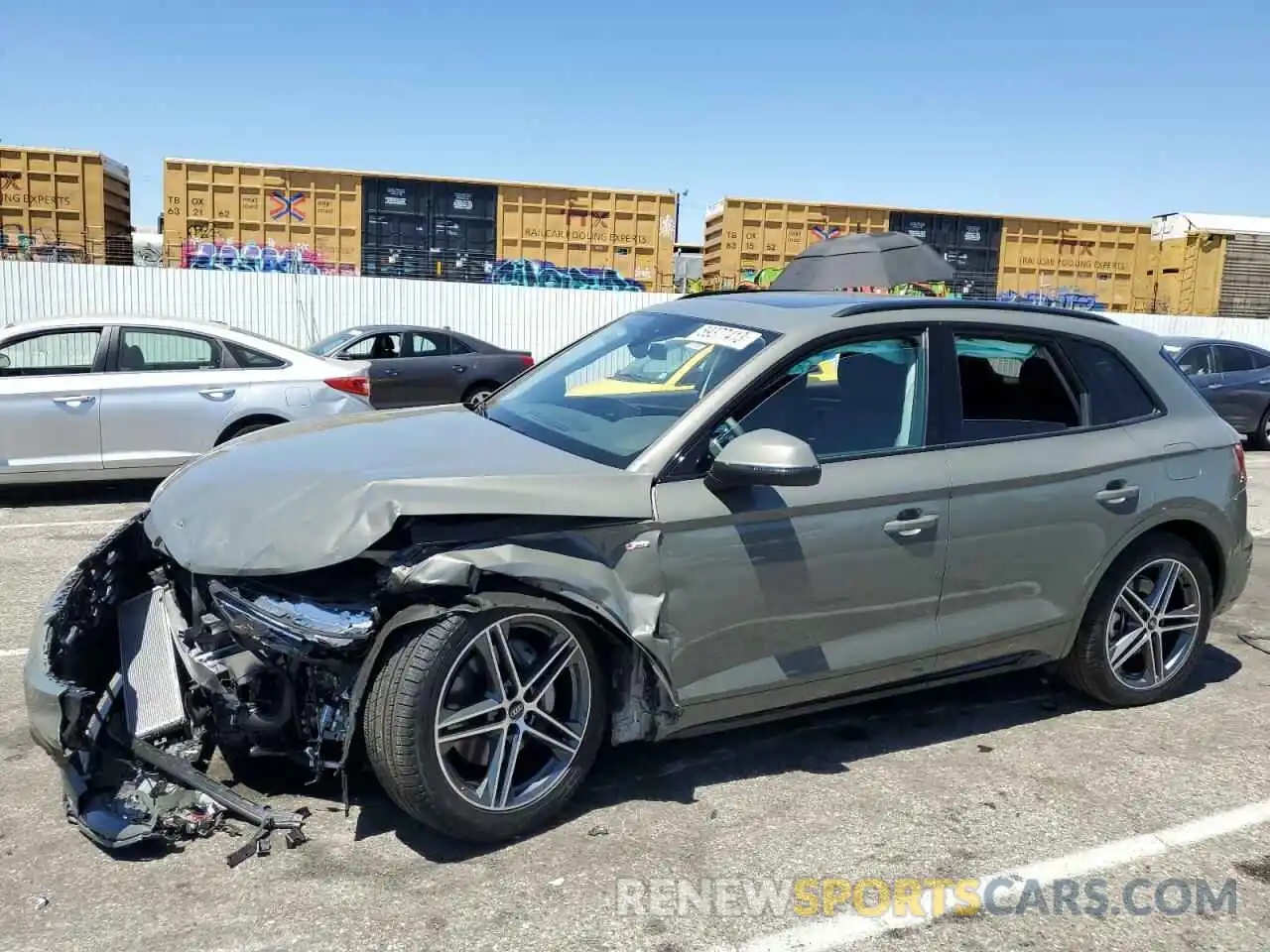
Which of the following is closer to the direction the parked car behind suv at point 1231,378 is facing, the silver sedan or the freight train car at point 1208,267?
the silver sedan

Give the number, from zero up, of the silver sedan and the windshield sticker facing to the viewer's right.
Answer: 0

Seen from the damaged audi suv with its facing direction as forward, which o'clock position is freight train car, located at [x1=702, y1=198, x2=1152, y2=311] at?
The freight train car is roughly at 5 o'clock from the damaged audi suv.

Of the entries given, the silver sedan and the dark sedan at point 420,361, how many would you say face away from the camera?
0

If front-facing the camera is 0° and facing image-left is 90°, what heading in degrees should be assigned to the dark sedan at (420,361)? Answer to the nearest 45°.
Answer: approximately 45°

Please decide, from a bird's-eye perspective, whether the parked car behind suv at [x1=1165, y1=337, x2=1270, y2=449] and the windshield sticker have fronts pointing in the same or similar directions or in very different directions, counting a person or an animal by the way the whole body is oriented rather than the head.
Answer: same or similar directions

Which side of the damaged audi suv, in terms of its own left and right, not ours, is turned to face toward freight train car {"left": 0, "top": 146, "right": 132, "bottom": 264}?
right

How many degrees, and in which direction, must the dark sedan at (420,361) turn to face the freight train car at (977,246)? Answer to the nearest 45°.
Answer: approximately 180°

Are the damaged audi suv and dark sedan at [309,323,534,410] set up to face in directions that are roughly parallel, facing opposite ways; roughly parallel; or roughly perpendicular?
roughly parallel

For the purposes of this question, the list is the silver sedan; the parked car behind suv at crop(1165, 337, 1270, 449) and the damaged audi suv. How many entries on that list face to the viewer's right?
0

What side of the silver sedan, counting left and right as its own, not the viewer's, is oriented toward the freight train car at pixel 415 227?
right

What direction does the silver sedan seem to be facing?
to the viewer's left

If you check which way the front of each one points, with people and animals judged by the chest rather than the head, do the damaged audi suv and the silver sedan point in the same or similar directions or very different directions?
same or similar directions
